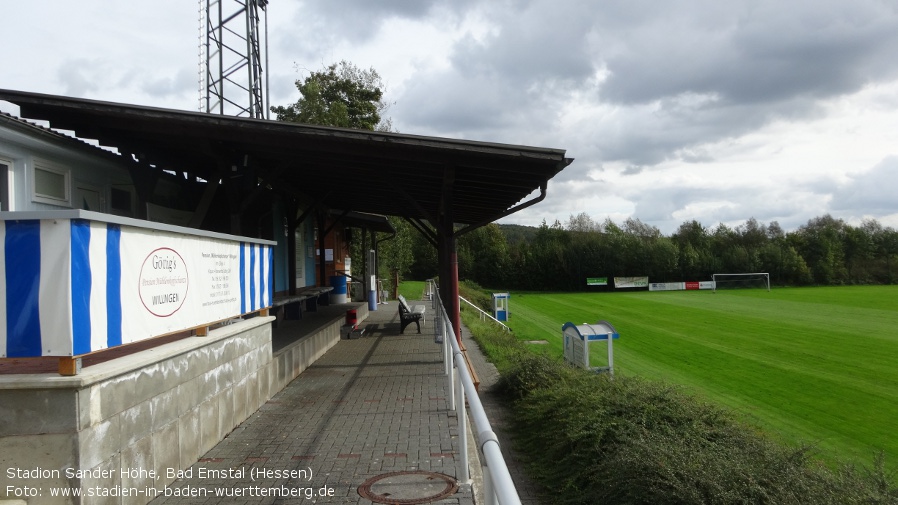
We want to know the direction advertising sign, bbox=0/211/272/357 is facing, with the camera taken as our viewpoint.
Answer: facing the viewer and to the right of the viewer
